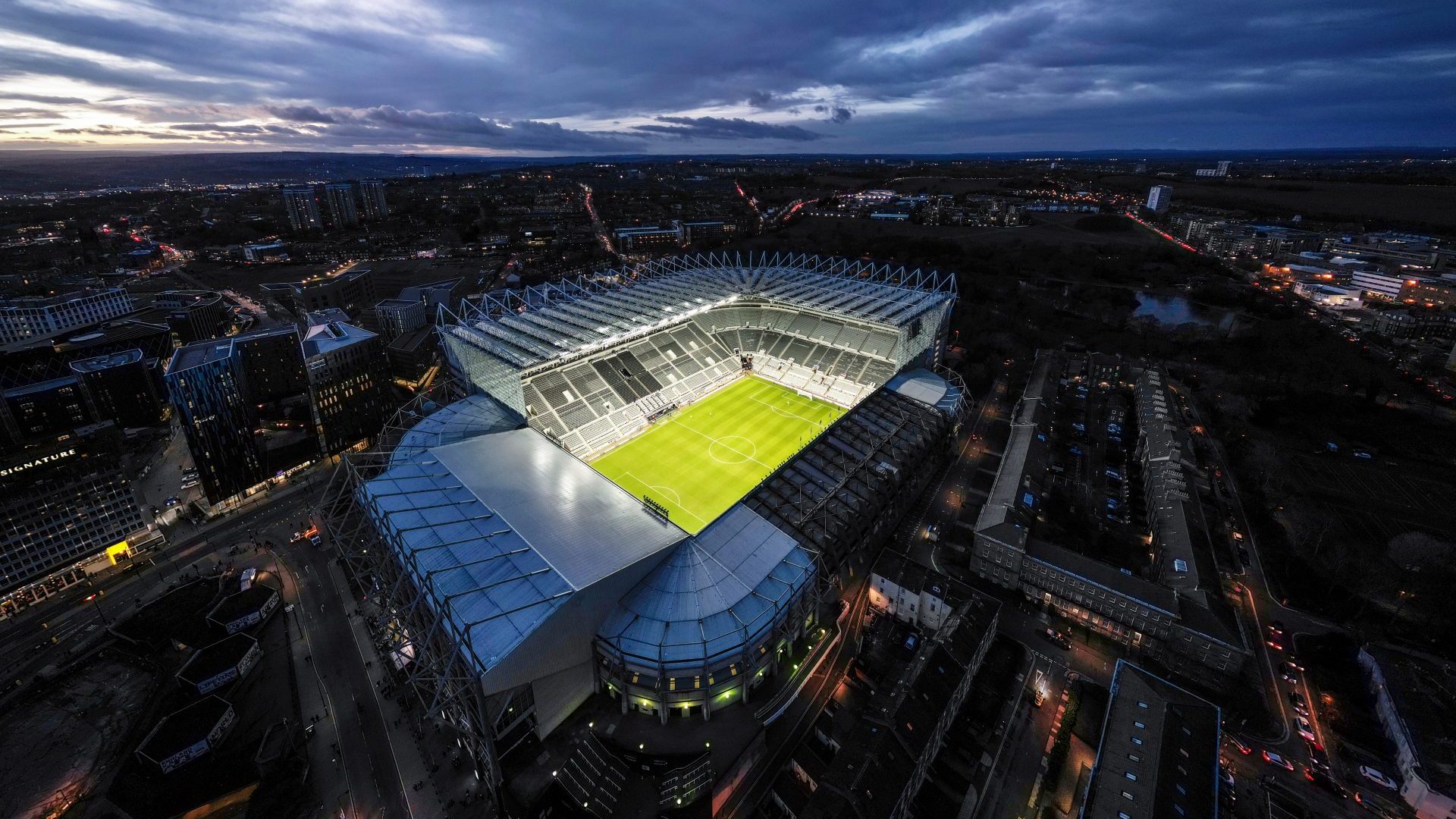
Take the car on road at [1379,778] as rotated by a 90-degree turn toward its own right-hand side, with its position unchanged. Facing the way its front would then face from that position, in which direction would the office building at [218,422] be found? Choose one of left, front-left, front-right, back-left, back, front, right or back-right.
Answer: front

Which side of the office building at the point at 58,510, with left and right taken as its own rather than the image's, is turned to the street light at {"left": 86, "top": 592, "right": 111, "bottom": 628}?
front

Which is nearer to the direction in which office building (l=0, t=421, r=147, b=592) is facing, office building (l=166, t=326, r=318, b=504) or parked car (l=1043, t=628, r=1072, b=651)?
the parked car

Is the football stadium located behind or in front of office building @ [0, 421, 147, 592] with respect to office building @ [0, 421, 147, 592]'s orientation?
in front

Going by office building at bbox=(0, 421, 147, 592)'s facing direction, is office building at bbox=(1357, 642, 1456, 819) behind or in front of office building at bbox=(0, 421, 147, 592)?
in front

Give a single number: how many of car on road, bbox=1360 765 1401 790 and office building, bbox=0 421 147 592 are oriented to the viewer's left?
0

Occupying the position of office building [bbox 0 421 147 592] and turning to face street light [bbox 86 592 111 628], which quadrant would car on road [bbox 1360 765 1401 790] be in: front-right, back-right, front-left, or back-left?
front-left

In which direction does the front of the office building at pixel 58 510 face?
toward the camera

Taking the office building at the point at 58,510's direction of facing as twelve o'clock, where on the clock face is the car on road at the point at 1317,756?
The car on road is roughly at 11 o'clock from the office building.

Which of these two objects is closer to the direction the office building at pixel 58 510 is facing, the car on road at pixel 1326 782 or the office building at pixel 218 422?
the car on road
